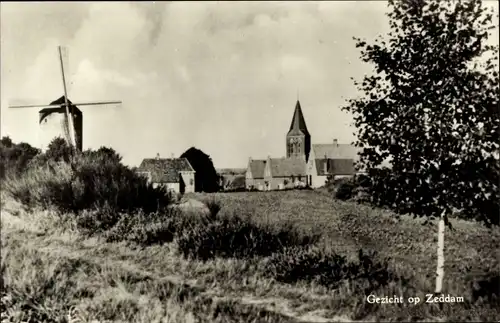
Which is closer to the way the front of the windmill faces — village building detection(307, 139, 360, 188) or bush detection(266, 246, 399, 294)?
the bush

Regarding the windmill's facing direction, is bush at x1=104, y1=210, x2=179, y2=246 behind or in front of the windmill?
in front

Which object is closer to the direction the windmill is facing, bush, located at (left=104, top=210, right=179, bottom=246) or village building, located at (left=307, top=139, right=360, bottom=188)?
the bush

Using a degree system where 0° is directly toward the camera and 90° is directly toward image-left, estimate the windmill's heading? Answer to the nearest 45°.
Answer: approximately 0°

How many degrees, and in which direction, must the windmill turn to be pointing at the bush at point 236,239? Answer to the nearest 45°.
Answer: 0° — it already faces it

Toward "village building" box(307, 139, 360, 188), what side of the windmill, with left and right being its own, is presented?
left

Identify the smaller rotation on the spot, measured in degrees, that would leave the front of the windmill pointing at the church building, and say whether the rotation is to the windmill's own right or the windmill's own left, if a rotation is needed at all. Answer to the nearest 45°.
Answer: approximately 90° to the windmill's own left

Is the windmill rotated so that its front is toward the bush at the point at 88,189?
yes
